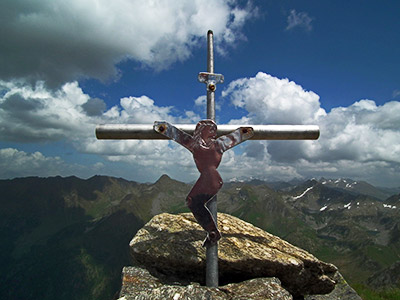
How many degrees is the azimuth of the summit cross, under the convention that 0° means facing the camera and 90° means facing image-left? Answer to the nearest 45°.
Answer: approximately 0°

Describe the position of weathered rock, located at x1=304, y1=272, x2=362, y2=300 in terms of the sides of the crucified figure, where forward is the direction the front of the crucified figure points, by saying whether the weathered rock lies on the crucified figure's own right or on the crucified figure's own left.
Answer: on the crucified figure's own left

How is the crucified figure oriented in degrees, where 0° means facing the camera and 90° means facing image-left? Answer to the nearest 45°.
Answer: approximately 0°
